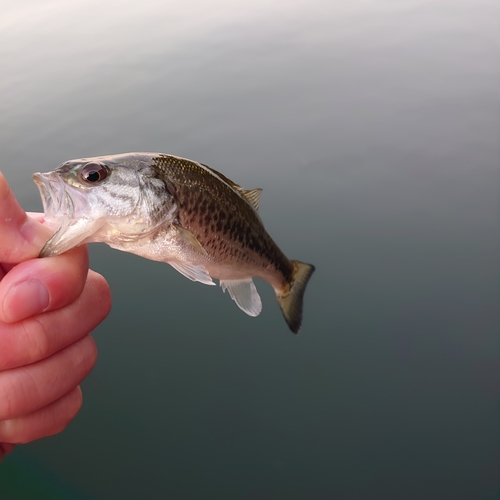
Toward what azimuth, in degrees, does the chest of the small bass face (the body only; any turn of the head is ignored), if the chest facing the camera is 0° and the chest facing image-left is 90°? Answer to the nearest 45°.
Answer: approximately 90°
